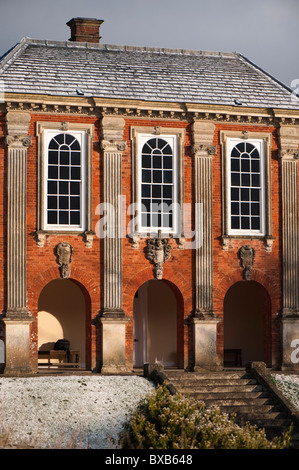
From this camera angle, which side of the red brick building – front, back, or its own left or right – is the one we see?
front

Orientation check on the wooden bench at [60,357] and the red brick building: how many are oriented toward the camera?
2

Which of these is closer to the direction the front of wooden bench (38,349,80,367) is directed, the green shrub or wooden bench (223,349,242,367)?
the green shrub

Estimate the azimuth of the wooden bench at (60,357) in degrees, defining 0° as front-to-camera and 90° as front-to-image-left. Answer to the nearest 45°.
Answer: approximately 0°

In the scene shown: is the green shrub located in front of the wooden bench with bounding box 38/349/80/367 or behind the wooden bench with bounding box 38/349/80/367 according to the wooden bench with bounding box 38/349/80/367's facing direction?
in front

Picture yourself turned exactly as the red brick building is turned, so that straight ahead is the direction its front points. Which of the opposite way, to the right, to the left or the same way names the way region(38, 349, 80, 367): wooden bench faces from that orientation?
the same way

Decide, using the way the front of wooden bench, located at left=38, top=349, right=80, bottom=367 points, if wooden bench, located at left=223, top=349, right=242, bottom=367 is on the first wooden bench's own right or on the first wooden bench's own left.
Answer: on the first wooden bench's own left
